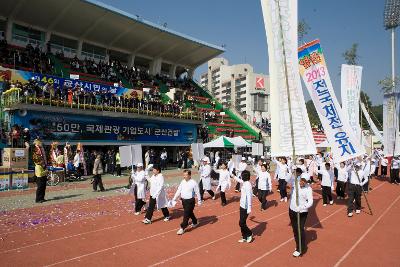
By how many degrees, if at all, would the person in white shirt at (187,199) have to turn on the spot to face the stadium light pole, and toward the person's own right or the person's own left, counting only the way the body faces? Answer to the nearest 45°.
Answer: approximately 180°

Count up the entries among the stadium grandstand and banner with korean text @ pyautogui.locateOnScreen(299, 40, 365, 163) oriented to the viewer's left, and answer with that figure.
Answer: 0

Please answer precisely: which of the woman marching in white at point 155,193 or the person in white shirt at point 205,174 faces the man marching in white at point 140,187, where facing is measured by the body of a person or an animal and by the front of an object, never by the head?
the person in white shirt

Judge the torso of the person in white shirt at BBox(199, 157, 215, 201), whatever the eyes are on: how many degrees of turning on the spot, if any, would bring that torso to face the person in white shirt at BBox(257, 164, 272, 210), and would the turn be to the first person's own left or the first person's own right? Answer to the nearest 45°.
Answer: approximately 90° to the first person's own left

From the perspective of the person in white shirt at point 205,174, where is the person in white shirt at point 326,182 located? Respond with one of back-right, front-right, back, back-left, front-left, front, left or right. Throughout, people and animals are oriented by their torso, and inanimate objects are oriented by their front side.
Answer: back-left

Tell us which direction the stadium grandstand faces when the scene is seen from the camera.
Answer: facing the viewer and to the right of the viewer

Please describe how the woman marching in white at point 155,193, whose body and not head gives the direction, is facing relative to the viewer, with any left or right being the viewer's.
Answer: facing the viewer and to the left of the viewer

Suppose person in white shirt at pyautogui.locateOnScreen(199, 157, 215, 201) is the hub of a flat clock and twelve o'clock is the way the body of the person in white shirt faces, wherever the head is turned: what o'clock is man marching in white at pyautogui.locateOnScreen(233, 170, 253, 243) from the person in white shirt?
The man marching in white is roughly at 10 o'clock from the person in white shirt.

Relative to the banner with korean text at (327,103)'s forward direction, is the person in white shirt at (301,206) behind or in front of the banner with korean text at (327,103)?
in front

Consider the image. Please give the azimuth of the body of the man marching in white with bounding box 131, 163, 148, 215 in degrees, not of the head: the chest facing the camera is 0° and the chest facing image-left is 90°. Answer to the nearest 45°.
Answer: approximately 45°

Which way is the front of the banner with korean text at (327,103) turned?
toward the camera

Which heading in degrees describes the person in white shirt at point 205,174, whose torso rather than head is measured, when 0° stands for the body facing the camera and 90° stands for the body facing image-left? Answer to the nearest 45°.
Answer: approximately 45°
